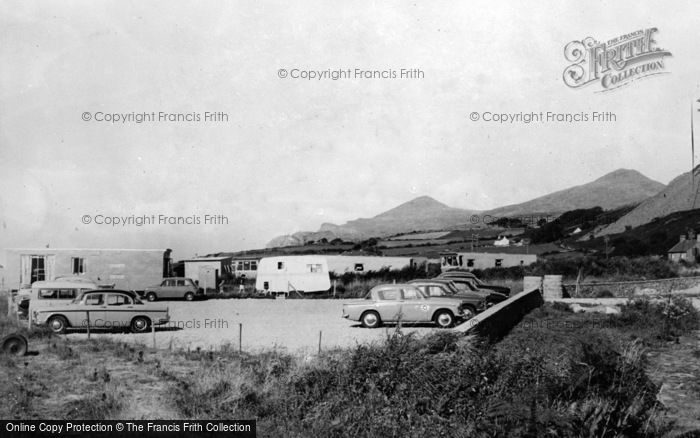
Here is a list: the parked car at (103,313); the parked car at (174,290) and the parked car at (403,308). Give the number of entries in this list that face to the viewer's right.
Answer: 1

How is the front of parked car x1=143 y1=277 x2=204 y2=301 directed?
to the viewer's left

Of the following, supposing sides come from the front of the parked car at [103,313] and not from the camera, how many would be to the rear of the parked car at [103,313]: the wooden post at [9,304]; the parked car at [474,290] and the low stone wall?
2

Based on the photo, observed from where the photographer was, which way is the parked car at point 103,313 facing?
facing to the left of the viewer

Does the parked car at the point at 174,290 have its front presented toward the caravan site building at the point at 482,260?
no

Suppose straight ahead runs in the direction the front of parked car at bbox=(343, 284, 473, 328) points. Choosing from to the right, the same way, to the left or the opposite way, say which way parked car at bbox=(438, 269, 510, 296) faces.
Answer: the same way
